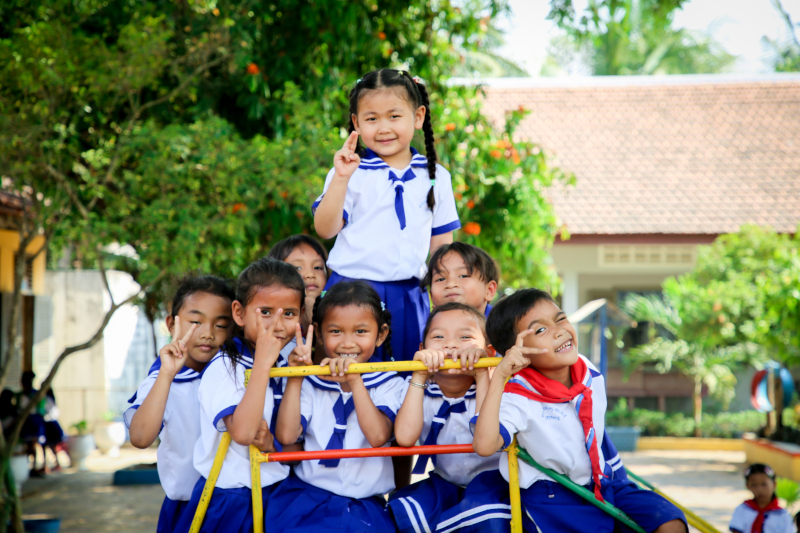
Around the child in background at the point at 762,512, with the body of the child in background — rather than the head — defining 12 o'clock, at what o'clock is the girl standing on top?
The girl standing on top is roughly at 1 o'clock from the child in background.

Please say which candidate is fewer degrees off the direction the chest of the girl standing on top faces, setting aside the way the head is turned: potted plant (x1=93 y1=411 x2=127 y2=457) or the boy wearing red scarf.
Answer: the boy wearing red scarf

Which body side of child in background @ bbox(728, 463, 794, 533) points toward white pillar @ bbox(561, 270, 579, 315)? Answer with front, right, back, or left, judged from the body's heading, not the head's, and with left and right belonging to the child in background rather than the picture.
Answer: back

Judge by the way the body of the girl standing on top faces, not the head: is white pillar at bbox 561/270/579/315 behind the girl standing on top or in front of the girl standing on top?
behind

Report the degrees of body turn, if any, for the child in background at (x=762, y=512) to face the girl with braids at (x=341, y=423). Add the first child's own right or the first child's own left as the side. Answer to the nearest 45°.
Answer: approximately 45° to the first child's own right

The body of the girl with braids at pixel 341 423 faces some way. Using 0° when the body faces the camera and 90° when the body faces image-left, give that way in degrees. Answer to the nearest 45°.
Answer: approximately 0°
